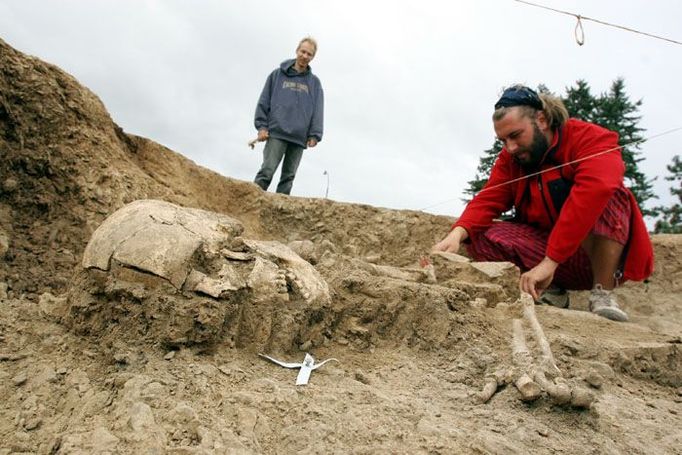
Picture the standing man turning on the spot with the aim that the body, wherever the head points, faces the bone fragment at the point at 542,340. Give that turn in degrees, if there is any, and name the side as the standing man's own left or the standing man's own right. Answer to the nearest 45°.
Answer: approximately 45° to the standing man's own left

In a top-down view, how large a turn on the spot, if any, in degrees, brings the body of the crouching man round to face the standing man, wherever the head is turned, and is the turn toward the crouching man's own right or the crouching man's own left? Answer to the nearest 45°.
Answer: approximately 45° to the crouching man's own right

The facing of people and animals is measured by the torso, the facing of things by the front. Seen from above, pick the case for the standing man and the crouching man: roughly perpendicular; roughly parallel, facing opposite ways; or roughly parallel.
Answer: roughly perpendicular

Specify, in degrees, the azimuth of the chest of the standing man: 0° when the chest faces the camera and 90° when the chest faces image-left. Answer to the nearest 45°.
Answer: approximately 0°

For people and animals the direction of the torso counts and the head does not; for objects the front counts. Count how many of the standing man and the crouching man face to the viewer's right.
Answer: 0

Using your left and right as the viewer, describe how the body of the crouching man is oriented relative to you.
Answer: facing the viewer and to the left of the viewer

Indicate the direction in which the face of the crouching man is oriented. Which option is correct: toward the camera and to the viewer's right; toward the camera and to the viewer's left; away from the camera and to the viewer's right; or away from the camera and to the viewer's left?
toward the camera and to the viewer's left
